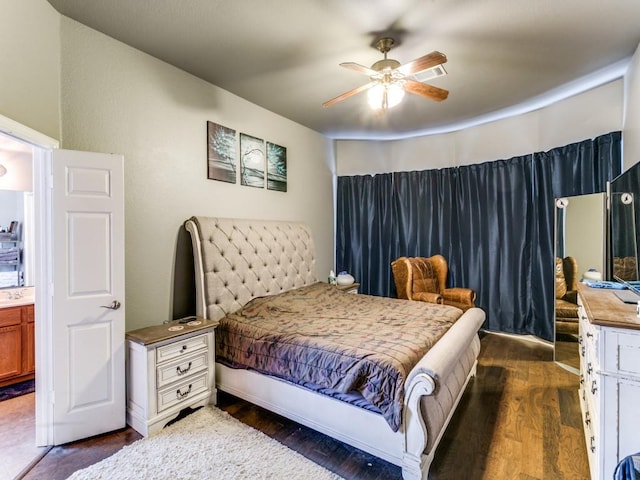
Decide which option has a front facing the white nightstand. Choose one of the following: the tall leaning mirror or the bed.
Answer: the tall leaning mirror

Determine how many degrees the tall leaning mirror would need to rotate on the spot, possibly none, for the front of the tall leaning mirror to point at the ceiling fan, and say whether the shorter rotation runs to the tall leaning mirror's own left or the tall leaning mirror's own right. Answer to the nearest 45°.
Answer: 0° — it already faces it

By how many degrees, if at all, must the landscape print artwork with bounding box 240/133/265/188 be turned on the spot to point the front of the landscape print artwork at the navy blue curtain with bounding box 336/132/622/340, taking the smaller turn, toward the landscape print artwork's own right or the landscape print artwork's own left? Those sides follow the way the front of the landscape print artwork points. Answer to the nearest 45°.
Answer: approximately 45° to the landscape print artwork's own left

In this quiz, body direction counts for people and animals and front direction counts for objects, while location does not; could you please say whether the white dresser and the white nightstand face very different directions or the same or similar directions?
very different directions

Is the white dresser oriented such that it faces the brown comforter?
yes

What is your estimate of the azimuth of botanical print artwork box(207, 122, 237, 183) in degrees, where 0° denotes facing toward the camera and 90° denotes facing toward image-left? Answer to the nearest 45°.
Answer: approximately 315°

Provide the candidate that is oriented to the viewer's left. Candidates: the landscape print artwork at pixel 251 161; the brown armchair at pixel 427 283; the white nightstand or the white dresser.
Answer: the white dresser

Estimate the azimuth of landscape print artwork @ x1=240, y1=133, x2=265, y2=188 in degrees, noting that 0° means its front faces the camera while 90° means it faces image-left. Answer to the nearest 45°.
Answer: approximately 315°

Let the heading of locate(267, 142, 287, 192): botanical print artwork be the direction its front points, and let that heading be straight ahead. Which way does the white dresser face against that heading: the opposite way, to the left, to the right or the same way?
the opposite way

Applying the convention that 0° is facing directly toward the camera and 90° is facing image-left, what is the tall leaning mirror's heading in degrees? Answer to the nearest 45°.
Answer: approximately 45°
